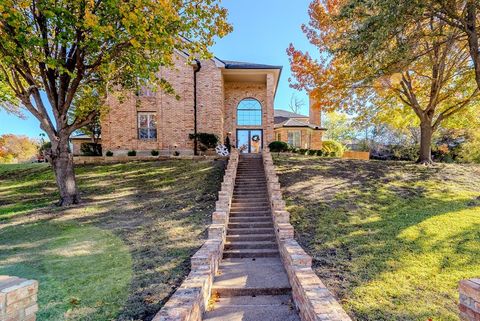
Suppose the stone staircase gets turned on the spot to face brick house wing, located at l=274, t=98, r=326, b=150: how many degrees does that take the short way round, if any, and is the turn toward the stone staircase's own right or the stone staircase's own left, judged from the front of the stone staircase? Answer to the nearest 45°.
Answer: approximately 180°

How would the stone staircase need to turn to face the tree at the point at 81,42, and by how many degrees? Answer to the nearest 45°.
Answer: approximately 135° to its right

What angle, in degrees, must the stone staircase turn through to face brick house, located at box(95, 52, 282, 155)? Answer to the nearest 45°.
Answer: approximately 180°

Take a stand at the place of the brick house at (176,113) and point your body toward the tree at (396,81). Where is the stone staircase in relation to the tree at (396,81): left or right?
right

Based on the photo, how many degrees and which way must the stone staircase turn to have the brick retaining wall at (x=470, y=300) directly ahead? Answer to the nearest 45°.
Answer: approximately 45° to its left

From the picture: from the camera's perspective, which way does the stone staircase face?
toward the camera

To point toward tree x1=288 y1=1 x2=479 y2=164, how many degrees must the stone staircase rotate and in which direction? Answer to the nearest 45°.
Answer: approximately 135° to its left

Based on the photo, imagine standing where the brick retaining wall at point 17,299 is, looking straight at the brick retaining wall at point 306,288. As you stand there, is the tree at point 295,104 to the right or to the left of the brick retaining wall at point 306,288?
left

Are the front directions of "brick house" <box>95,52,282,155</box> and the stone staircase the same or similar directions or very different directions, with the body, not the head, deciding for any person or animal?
same or similar directions

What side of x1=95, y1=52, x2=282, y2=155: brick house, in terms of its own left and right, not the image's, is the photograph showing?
front

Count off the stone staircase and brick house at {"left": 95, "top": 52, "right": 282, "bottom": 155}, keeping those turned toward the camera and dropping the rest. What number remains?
2

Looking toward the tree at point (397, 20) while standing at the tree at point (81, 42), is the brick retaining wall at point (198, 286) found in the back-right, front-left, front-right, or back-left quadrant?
front-right
